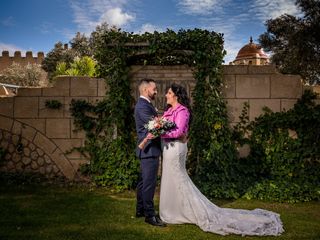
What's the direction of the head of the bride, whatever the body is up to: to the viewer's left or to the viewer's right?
to the viewer's left

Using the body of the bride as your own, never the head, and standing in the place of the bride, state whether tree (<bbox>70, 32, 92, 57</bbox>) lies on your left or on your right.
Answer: on your right

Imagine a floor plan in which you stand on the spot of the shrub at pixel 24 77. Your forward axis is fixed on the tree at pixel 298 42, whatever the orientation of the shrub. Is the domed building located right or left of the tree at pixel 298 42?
left

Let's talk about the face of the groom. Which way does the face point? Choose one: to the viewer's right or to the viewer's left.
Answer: to the viewer's right

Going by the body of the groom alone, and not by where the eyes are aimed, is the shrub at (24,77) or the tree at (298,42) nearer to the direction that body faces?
the tree

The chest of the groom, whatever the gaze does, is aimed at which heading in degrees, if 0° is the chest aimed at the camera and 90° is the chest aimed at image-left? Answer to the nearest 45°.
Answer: approximately 270°

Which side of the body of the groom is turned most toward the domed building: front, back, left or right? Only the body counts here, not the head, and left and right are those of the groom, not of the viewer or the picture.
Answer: left

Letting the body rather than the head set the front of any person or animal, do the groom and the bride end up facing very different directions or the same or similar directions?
very different directions

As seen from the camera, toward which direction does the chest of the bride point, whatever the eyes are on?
to the viewer's left

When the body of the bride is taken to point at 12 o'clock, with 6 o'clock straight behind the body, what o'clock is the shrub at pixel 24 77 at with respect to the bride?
The shrub is roughly at 2 o'clock from the bride.

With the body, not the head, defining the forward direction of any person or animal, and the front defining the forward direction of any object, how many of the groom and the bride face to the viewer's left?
1

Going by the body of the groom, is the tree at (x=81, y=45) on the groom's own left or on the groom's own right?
on the groom's own left
